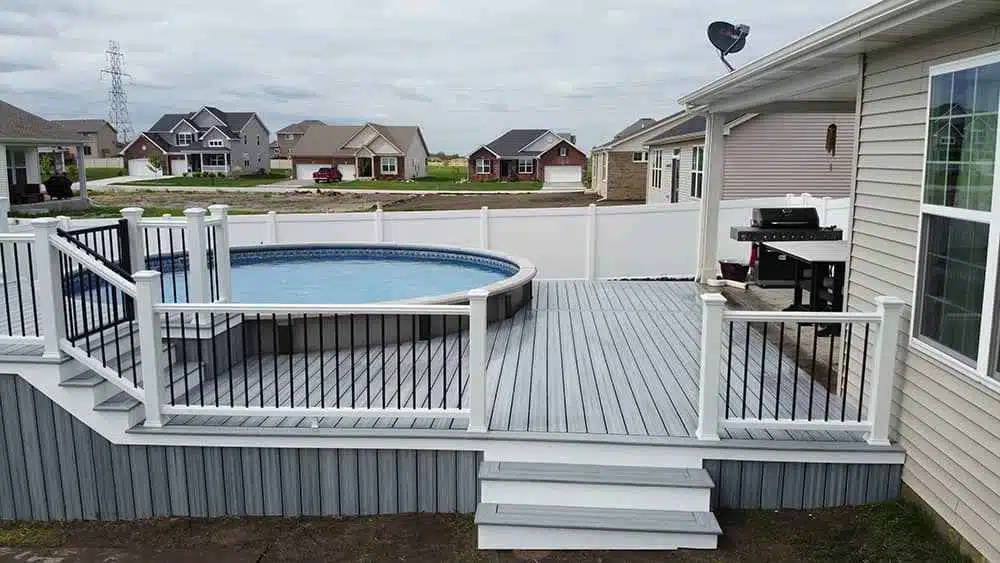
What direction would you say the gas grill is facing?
toward the camera

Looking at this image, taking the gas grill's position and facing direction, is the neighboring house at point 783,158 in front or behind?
behind

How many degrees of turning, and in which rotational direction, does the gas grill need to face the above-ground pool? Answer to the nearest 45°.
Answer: approximately 90° to its right

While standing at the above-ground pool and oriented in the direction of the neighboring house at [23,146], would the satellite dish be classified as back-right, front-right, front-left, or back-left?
back-right

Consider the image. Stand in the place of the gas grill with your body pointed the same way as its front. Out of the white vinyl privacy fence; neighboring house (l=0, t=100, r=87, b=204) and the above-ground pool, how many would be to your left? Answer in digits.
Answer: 0

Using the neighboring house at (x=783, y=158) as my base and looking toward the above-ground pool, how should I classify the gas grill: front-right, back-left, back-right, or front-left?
front-left

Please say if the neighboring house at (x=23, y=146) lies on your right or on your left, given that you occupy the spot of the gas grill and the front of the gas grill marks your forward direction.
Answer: on your right

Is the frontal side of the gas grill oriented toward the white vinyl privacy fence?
no
